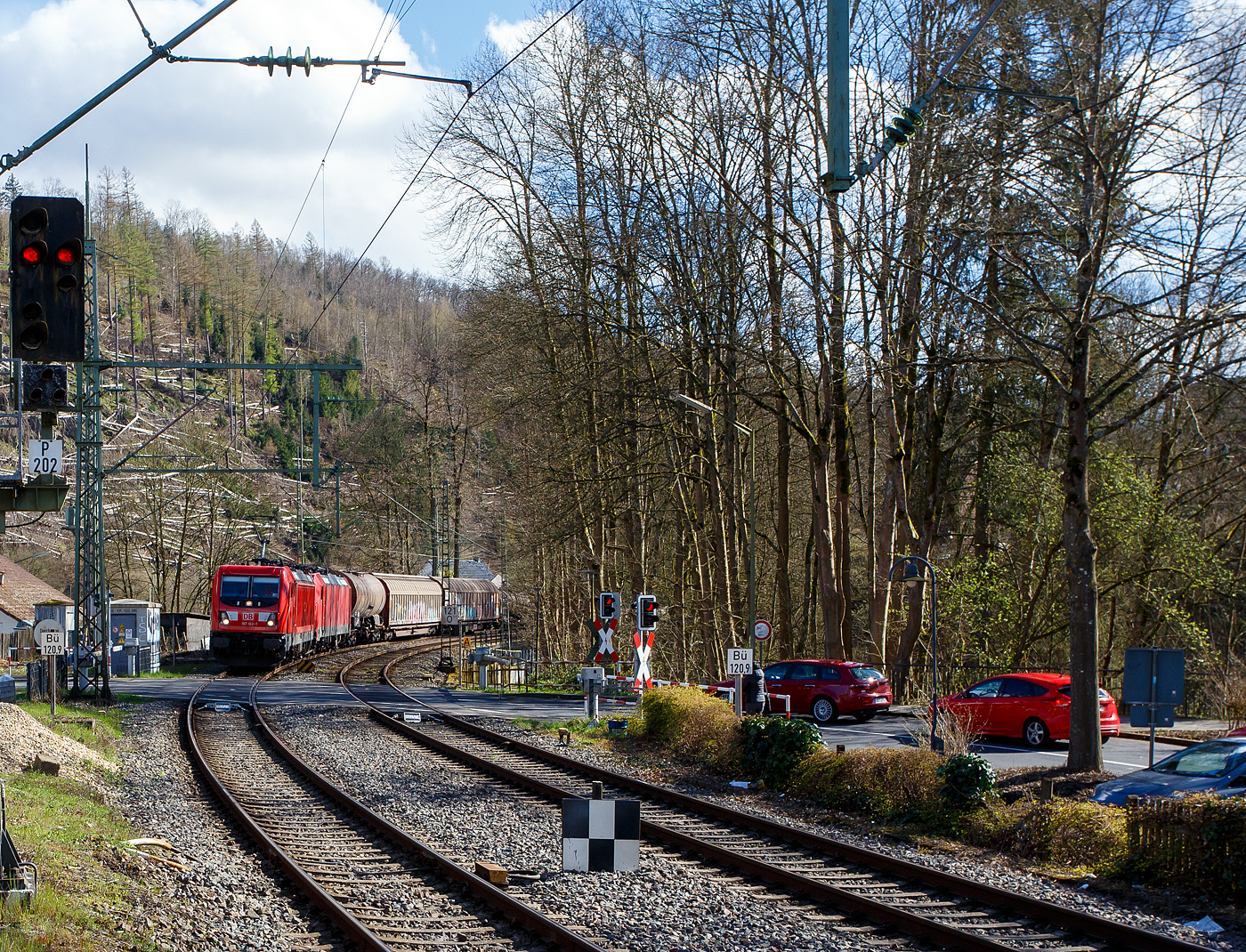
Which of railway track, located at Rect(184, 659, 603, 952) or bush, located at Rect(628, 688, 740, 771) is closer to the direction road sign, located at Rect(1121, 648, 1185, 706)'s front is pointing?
the bush

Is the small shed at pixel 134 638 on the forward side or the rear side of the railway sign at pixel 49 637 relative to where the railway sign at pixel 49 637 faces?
on the rear side

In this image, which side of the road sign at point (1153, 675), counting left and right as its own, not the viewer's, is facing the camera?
back

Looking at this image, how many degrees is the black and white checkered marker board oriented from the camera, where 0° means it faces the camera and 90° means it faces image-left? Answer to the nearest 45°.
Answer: approximately 0°
